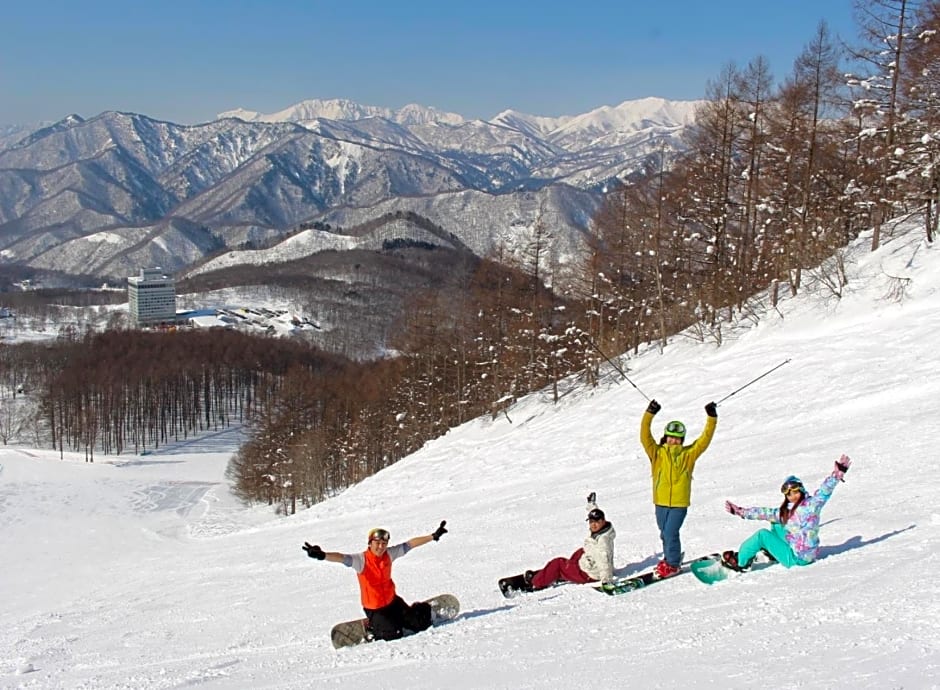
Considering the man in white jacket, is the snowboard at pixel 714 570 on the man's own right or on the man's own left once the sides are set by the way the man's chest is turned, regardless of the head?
on the man's own left

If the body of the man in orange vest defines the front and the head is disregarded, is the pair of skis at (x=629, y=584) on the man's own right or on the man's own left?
on the man's own left

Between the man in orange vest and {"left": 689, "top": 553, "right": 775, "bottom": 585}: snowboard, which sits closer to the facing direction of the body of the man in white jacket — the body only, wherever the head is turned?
the man in orange vest

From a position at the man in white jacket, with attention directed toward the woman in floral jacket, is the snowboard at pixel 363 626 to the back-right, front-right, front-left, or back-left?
back-right

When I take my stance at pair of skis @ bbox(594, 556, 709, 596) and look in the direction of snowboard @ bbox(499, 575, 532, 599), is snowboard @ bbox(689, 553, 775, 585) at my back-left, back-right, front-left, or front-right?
back-right

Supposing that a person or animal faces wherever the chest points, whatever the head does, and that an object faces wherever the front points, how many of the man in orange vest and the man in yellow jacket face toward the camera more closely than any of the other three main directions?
2
